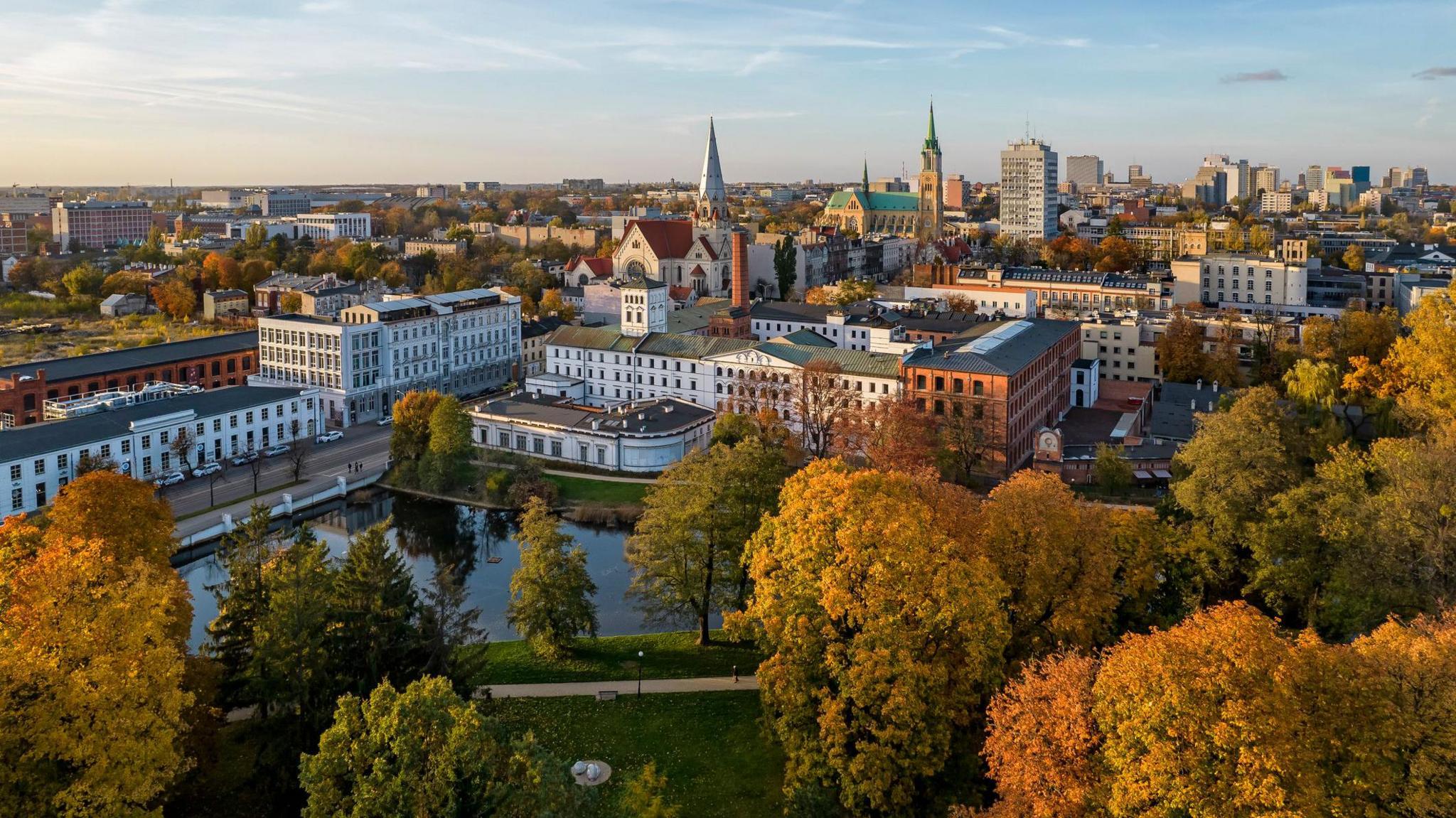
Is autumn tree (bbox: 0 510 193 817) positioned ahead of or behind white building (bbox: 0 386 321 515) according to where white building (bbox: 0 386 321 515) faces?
ahead

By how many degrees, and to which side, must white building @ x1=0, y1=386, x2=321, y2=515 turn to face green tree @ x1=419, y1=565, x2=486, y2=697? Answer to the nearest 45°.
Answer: approximately 45° to its right

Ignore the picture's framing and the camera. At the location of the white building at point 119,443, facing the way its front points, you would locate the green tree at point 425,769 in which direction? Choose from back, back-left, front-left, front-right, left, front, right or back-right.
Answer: front-right

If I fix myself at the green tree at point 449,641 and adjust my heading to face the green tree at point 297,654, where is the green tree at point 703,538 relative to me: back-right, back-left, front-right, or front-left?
back-right

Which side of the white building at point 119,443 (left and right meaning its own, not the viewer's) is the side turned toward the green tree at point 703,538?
front

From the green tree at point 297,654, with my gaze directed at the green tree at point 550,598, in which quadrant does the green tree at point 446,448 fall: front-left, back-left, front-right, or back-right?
front-left

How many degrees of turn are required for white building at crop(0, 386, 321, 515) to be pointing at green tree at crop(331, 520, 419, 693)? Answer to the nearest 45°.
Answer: approximately 45° to its right

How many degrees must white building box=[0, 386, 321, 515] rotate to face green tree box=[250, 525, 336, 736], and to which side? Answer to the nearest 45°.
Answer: approximately 45° to its right

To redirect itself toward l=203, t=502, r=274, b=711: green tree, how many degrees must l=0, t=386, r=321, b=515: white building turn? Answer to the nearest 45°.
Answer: approximately 45° to its right

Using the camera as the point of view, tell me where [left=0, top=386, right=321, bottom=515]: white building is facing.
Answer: facing the viewer and to the right of the viewer
